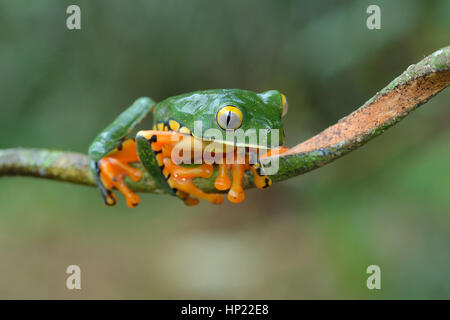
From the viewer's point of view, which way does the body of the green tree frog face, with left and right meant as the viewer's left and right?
facing the viewer and to the right of the viewer
